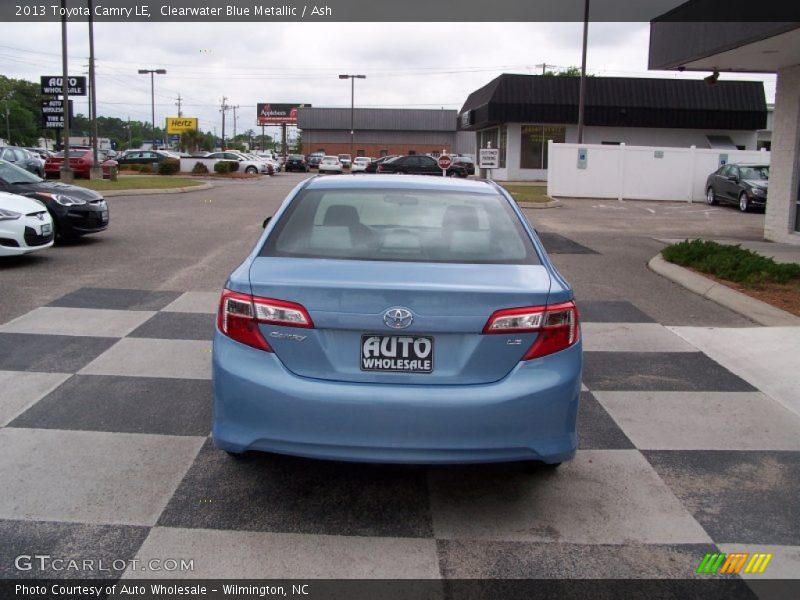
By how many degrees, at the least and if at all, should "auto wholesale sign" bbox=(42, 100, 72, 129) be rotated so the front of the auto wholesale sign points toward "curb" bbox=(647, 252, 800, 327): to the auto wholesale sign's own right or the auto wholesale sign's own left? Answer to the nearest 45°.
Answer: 0° — it already faces it

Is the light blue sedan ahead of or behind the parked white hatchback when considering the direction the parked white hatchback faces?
ahead

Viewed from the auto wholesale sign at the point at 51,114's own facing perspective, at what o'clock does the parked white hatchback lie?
The parked white hatchback is roughly at 12 o'clock from the auto wholesale sign.

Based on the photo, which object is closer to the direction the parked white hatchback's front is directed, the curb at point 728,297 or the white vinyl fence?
the curb

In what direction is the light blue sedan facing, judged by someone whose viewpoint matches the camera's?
facing away from the viewer

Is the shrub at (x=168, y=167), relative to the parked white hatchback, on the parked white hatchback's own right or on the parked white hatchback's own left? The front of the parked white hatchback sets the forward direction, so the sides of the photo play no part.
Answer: on the parked white hatchback's own left

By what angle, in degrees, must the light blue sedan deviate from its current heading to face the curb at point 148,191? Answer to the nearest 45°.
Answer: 0° — it already faces it

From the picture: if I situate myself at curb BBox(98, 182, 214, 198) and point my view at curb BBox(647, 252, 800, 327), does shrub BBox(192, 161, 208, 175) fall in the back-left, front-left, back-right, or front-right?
back-left

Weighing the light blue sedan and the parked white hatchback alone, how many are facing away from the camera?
1

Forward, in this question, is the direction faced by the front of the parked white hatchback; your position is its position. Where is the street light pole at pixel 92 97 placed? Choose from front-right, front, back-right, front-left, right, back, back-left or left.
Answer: back-left

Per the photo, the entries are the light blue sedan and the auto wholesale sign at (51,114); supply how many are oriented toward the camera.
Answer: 1

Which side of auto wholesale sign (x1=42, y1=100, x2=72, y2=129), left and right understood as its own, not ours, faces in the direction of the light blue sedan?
front

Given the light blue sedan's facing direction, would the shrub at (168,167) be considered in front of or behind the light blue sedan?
in front

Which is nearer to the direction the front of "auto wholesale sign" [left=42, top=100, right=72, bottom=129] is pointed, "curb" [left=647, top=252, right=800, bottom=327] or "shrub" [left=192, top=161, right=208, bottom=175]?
the curb

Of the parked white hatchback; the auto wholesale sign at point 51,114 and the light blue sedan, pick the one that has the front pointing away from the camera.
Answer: the light blue sedan

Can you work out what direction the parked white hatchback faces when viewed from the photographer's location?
facing the viewer and to the right of the viewer
